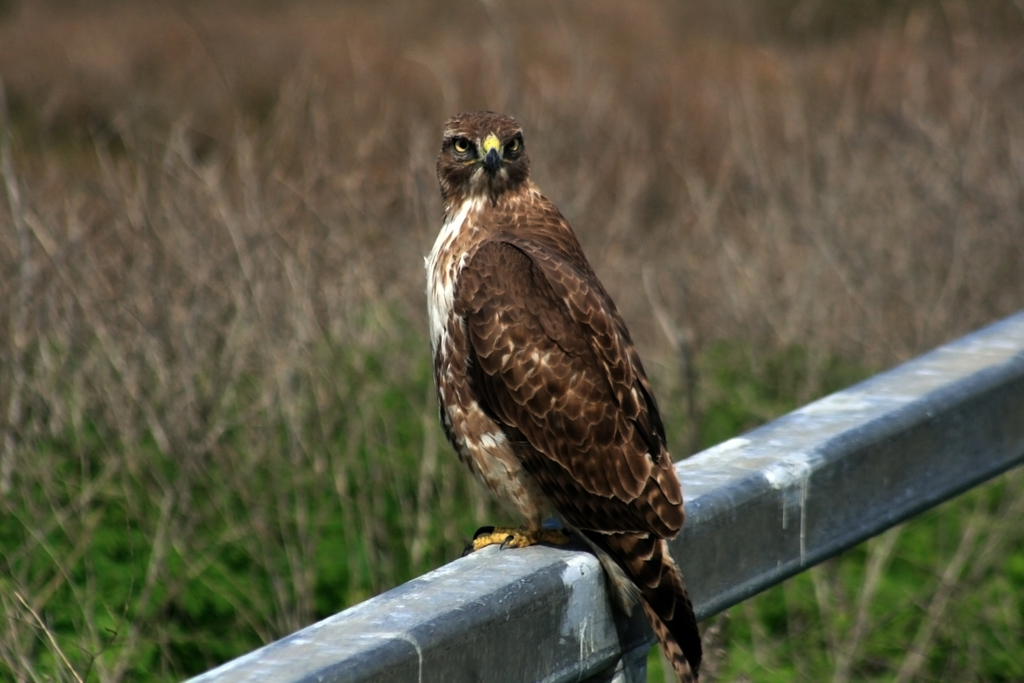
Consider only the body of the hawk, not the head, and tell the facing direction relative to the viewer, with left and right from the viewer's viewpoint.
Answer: facing to the left of the viewer
